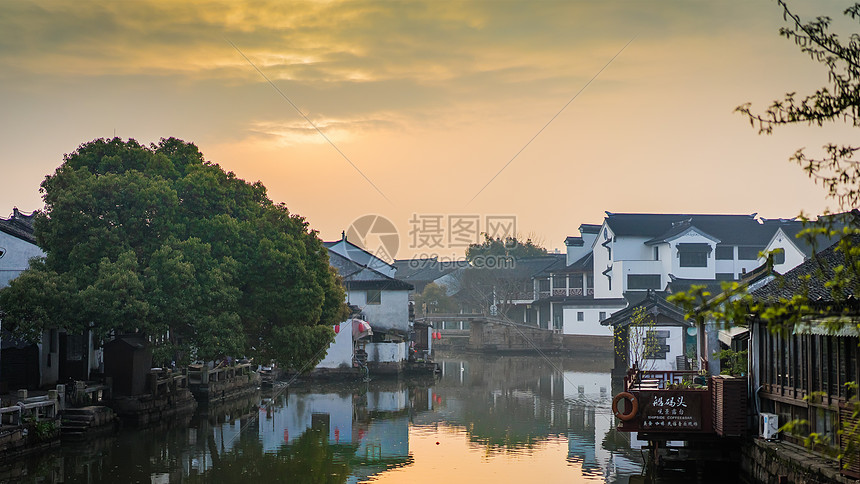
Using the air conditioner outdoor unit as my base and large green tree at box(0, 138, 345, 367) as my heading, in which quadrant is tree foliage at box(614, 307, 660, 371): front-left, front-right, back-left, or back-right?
front-right

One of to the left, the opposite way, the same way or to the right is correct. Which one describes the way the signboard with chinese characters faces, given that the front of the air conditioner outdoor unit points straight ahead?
to the left

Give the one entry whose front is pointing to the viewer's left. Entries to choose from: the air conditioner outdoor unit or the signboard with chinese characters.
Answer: the air conditioner outdoor unit

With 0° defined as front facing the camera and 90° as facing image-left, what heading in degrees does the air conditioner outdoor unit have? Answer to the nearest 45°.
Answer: approximately 90°

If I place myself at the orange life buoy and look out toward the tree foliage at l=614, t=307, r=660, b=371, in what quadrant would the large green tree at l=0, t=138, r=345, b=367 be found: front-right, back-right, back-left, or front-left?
front-left

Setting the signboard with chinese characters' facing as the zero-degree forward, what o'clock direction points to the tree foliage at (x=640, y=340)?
The tree foliage is roughly at 6 o'clock from the signboard with chinese characters.

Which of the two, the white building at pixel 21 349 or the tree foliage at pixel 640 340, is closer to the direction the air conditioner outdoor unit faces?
the white building

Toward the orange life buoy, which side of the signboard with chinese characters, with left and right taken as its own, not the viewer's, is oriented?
right

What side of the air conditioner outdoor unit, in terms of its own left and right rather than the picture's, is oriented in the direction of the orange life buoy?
front

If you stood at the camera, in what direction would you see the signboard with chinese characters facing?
facing the viewer

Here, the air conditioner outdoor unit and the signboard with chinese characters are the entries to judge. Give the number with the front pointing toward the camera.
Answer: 1

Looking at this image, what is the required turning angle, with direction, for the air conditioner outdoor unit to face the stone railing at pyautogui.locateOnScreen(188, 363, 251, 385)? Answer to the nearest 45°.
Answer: approximately 45° to its right
